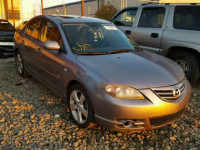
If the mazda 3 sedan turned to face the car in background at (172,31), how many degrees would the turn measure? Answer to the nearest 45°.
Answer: approximately 90° to its left

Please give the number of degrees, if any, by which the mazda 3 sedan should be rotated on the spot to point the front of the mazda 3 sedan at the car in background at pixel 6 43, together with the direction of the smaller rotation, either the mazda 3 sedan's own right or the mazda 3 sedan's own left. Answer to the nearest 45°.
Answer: approximately 180°

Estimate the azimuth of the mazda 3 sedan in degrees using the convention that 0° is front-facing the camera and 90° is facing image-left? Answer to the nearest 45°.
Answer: approximately 315°
